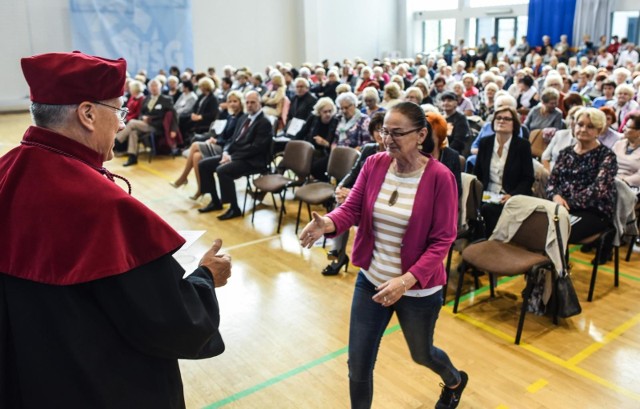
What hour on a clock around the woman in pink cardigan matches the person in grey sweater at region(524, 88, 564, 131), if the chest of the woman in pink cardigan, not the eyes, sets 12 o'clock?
The person in grey sweater is roughly at 5 o'clock from the woman in pink cardigan.

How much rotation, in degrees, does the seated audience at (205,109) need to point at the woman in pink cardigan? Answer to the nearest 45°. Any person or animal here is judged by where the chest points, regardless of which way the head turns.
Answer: approximately 45° to their left

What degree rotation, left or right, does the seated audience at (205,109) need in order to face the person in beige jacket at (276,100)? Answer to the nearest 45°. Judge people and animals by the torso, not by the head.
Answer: approximately 135° to their left

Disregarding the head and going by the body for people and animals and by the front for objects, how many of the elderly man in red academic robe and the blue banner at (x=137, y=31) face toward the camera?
1

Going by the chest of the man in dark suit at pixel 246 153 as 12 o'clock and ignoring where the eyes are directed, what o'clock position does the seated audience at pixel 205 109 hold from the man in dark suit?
The seated audience is roughly at 4 o'clock from the man in dark suit.

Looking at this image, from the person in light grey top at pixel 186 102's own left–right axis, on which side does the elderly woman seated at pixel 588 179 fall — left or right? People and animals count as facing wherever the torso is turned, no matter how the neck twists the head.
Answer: on their left

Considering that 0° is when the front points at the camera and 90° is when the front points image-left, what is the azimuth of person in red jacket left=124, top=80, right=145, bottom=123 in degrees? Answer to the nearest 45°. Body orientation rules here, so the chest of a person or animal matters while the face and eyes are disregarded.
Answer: approximately 45°

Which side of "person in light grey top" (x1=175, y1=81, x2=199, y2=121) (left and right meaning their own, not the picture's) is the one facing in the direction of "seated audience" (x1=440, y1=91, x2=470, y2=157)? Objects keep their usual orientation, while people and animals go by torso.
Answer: left

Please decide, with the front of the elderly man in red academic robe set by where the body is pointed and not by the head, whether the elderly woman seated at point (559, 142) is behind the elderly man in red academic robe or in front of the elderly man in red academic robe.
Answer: in front

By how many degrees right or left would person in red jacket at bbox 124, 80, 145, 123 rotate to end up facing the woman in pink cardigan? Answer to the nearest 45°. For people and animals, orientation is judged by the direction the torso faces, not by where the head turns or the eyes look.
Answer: approximately 45° to their left

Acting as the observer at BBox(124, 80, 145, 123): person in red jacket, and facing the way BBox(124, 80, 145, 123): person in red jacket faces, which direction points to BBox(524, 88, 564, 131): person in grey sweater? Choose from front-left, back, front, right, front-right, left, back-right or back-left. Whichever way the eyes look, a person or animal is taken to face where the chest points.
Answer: left

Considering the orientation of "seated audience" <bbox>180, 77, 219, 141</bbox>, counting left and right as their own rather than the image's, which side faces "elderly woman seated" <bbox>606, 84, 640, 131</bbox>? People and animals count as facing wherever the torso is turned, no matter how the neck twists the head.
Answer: left

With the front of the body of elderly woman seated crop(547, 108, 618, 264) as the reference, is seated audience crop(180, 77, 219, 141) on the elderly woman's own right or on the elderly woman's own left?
on the elderly woman's own right

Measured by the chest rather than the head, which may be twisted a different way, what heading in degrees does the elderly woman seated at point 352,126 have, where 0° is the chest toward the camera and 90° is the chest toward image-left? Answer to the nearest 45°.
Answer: approximately 45°
